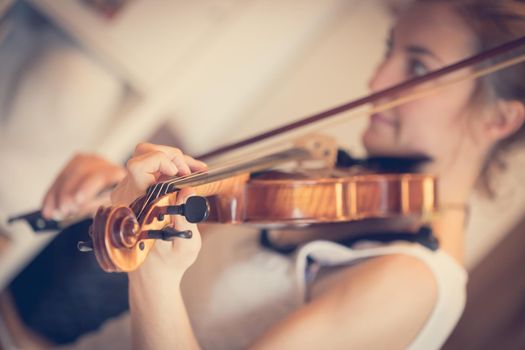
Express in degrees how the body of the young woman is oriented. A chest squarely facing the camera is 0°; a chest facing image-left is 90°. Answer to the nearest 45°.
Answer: approximately 90°

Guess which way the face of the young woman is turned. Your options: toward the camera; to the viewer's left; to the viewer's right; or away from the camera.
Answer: to the viewer's left
